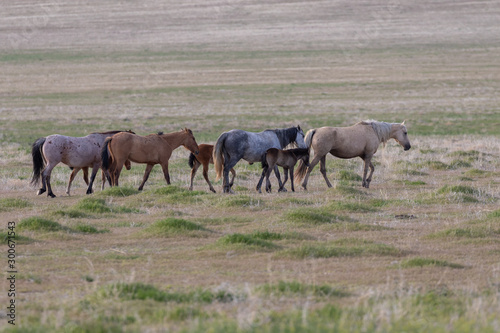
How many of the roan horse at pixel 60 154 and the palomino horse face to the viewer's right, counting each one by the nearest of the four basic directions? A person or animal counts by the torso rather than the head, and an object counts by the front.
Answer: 2

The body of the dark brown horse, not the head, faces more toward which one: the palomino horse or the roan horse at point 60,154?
the palomino horse

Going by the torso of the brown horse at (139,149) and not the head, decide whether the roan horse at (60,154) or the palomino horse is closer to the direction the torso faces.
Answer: the palomino horse

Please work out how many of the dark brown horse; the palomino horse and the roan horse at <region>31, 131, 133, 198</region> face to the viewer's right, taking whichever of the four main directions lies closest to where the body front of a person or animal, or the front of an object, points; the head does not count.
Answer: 3

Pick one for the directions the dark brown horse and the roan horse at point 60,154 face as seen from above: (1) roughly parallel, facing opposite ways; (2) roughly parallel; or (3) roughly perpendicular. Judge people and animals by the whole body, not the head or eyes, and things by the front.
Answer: roughly parallel

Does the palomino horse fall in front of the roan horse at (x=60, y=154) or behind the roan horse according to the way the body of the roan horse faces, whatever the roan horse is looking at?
in front

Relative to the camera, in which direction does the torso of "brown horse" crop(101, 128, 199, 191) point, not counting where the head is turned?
to the viewer's right

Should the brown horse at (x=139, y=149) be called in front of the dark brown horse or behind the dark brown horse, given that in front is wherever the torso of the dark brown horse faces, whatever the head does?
behind

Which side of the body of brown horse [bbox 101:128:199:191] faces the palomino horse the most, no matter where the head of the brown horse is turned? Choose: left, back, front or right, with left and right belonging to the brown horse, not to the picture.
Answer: front

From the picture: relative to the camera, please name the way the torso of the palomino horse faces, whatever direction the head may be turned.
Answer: to the viewer's right

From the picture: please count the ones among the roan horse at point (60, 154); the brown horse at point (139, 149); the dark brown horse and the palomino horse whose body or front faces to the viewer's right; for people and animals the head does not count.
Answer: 4

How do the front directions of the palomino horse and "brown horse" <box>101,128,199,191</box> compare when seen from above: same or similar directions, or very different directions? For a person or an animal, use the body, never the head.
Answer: same or similar directions

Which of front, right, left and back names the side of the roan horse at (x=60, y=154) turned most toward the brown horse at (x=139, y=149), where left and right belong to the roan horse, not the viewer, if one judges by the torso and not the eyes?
front

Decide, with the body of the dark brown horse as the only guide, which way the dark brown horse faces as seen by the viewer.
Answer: to the viewer's right

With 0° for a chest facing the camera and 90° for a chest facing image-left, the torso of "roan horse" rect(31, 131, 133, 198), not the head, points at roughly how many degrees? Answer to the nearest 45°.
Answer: approximately 270°
